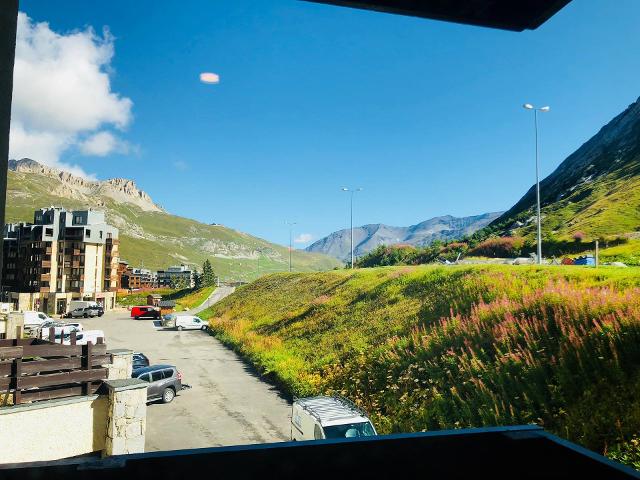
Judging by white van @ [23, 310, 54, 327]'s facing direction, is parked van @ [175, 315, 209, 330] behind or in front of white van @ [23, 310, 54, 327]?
in front

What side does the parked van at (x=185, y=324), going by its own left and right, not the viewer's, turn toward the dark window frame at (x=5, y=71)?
right

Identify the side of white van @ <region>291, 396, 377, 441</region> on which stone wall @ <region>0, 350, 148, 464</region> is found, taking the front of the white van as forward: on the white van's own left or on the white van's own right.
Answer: on the white van's own right

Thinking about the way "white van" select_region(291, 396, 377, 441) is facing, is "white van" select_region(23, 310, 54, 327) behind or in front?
behind

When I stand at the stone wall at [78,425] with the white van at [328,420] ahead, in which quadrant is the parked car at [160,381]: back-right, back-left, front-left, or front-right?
front-left

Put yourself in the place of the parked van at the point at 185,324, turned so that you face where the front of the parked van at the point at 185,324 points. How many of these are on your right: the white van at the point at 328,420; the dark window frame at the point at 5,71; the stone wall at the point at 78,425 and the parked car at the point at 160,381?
4

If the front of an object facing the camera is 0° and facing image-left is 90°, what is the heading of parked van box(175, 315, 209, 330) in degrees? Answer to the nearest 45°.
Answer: approximately 270°

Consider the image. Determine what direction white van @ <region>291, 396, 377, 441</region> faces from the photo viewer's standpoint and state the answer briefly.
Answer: facing the viewer and to the right of the viewer
